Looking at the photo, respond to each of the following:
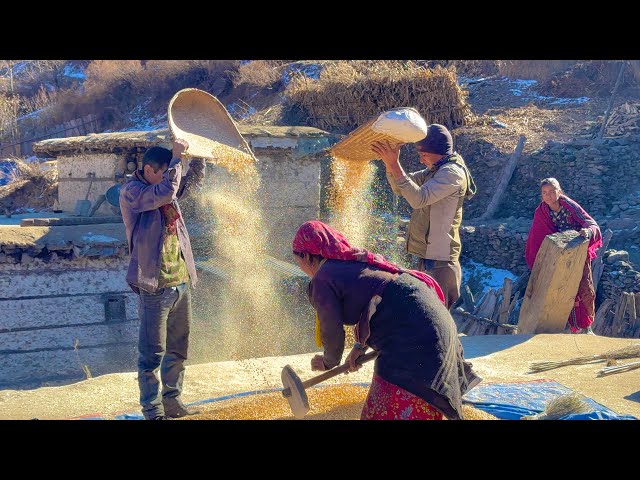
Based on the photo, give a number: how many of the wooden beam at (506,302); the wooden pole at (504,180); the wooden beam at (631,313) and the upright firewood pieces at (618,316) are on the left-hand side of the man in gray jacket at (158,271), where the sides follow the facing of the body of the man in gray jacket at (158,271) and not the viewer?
4

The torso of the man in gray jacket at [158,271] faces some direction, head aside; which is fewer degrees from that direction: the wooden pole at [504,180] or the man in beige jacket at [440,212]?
the man in beige jacket

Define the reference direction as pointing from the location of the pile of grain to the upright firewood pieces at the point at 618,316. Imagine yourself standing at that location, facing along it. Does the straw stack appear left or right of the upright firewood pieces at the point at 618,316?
left

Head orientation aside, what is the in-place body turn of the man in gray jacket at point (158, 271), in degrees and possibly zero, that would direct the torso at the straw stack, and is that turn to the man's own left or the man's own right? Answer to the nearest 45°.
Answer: approximately 135° to the man's own left

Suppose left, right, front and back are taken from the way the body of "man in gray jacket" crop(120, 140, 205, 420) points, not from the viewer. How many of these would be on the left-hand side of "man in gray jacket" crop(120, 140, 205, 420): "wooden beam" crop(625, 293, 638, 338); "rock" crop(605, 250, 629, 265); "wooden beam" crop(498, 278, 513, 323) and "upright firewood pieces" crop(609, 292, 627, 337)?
4

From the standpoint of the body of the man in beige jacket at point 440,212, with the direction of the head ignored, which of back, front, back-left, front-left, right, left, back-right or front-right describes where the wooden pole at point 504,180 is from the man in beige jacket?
right

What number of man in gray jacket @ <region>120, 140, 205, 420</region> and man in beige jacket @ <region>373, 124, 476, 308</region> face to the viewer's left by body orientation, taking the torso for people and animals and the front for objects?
1

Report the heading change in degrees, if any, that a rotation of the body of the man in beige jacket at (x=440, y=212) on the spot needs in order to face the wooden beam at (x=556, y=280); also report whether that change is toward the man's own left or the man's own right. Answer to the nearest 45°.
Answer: approximately 135° to the man's own right

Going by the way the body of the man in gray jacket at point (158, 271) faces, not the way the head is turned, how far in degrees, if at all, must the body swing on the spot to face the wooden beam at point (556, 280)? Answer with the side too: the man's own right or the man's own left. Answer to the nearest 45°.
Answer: approximately 90° to the man's own left

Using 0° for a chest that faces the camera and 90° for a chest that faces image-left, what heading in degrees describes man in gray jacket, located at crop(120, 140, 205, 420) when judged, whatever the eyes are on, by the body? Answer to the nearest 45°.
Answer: approximately 315°

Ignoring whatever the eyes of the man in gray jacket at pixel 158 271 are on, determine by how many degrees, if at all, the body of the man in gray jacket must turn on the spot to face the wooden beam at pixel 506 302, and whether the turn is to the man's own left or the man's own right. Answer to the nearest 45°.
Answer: approximately 90° to the man's own left

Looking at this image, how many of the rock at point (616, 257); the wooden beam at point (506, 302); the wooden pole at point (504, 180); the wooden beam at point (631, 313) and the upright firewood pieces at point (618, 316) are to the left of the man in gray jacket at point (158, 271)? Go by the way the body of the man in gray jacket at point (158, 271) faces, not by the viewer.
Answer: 5

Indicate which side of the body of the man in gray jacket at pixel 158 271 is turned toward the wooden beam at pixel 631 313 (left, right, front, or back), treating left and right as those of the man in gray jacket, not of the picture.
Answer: left

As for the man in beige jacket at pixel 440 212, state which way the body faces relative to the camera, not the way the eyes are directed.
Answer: to the viewer's left
